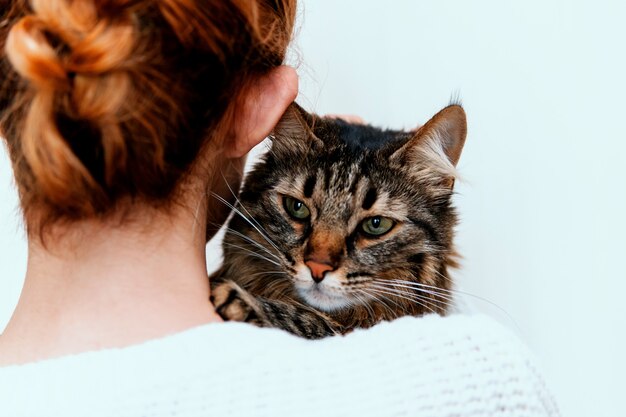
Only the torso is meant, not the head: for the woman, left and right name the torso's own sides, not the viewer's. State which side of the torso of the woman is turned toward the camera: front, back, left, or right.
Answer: back
